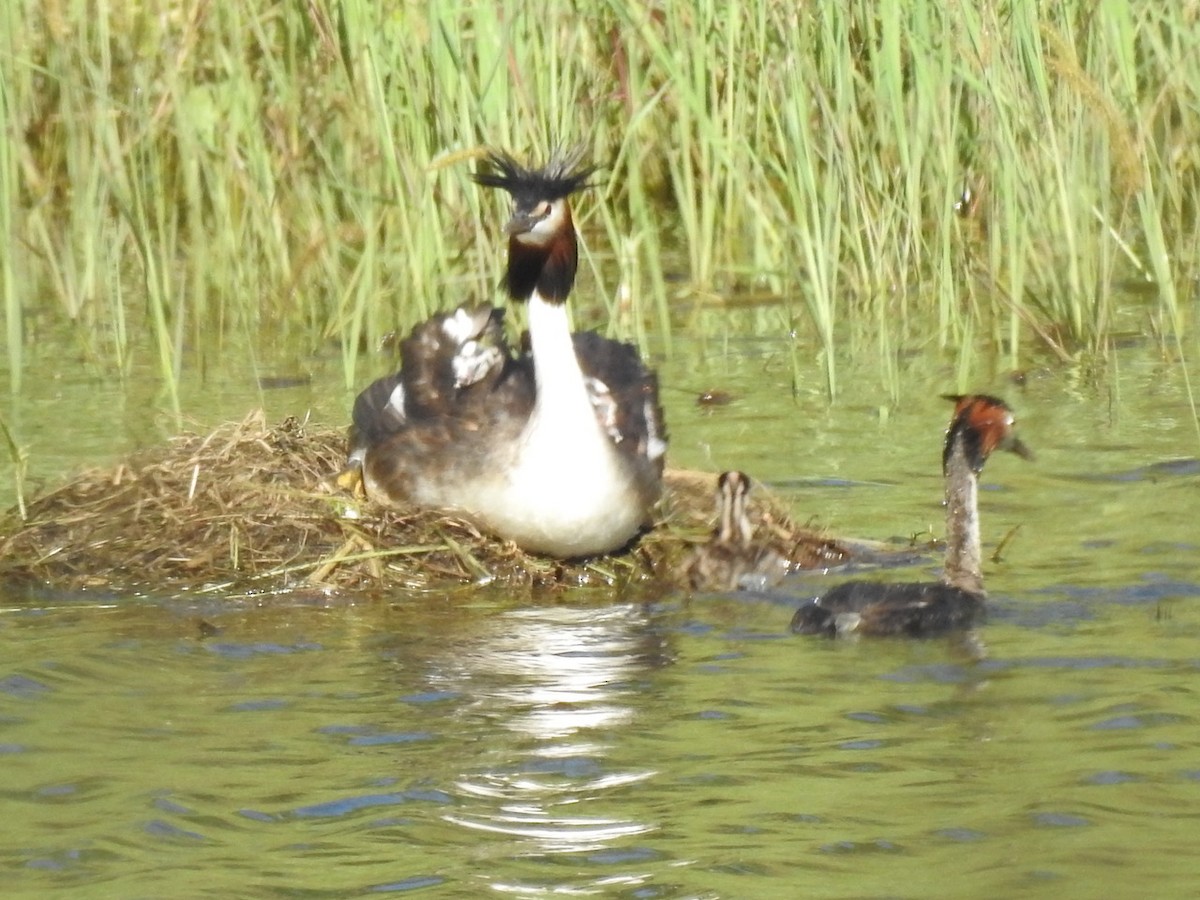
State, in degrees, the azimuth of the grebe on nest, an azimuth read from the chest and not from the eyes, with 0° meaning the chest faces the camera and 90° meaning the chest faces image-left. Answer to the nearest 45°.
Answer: approximately 315°

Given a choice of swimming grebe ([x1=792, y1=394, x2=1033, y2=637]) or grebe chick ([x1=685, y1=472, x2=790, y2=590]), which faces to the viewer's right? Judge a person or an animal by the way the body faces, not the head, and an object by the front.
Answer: the swimming grebe

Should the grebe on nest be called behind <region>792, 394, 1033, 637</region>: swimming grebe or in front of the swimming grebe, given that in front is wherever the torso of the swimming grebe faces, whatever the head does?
behind

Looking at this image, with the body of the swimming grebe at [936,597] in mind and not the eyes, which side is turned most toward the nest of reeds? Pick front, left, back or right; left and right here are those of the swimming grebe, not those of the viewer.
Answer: back

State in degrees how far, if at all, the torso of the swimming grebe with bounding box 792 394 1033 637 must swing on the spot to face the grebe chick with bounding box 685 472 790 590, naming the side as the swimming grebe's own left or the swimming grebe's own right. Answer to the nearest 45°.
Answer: approximately 135° to the swimming grebe's own left

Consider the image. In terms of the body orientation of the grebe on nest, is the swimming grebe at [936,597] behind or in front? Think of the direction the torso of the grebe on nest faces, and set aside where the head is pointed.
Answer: in front

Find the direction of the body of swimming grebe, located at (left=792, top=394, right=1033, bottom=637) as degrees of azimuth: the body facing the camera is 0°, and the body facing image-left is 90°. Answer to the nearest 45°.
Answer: approximately 270°
